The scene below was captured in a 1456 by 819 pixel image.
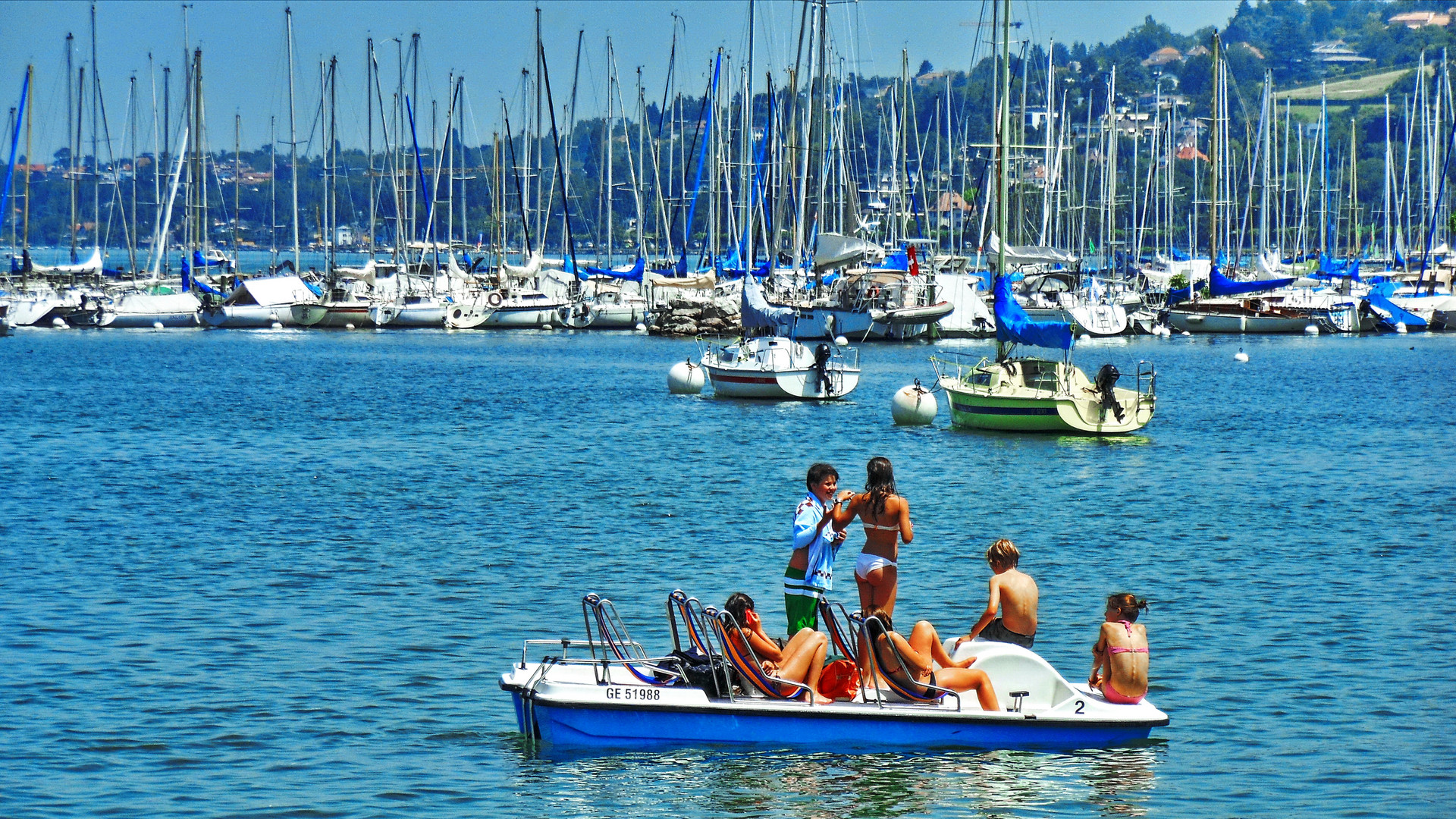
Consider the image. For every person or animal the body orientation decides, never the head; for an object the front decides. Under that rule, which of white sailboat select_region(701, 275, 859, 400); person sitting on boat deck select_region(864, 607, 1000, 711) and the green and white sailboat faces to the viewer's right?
the person sitting on boat deck

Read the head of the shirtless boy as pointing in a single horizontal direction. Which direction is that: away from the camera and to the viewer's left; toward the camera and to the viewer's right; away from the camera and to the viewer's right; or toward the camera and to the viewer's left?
away from the camera and to the viewer's left

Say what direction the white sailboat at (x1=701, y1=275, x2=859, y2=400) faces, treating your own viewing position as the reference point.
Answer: facing away from the viewer and to the left of the viewer

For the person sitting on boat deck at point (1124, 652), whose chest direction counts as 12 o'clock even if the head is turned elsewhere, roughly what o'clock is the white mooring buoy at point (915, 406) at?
The white mooring buoy is roughly at 1 o'clock from the person sitting on boat deck.

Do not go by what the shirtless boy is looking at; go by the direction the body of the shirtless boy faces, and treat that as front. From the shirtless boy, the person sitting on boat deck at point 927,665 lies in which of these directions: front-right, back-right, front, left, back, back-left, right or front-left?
left

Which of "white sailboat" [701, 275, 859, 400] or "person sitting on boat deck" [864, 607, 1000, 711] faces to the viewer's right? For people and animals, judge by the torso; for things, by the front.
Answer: the person sitting on boat deck

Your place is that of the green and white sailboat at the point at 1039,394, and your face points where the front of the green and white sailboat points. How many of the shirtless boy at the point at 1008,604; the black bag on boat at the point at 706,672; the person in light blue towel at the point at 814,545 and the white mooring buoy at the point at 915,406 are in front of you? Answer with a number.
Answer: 1

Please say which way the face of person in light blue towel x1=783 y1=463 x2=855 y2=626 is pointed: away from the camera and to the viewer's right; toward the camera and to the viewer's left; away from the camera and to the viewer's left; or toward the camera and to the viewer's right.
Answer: toward the camera and to the viewer's right

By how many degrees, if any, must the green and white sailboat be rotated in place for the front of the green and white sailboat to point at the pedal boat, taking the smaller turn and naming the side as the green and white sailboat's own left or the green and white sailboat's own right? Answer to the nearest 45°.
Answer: approximately 135° to the green and white sailboat's own left

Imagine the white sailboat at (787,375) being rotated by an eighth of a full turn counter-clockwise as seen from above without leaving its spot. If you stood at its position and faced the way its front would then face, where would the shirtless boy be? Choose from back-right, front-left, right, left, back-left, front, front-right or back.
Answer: left

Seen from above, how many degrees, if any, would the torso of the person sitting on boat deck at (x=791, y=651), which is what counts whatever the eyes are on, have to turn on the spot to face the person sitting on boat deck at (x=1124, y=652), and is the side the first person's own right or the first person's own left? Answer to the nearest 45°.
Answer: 0° — they already face them

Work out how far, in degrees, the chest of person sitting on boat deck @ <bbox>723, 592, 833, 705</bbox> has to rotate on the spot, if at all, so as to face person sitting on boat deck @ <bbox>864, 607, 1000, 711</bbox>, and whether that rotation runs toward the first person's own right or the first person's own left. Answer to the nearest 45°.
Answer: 0° — they already face them

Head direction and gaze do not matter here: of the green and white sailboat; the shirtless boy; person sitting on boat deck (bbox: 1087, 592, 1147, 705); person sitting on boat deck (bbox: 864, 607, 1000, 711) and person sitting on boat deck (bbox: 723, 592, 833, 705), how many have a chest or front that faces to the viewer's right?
2

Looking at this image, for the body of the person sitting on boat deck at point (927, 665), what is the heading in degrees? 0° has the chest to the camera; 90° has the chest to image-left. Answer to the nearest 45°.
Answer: approximately 270°

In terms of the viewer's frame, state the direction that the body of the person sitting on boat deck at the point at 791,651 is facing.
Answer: to the viewer's right

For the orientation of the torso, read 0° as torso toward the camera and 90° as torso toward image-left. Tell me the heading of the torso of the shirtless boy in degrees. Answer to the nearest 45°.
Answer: approximately 135°
